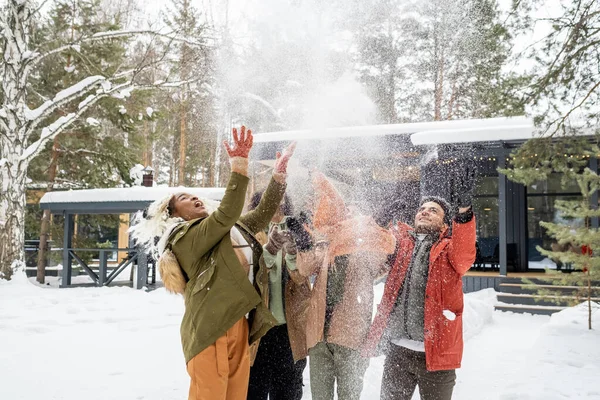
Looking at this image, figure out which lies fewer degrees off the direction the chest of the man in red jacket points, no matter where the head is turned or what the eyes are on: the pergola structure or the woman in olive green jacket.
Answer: the woman in olive green jacket

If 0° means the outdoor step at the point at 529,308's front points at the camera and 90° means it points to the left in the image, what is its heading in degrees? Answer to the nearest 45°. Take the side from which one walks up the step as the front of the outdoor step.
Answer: approximately 0°

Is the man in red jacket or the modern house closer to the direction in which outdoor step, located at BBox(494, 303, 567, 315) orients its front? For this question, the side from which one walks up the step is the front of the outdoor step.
the man in red jacket

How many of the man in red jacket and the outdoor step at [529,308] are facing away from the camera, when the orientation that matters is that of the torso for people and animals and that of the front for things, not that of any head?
0

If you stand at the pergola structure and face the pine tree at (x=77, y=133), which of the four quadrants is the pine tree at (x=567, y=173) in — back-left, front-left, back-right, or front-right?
back-right

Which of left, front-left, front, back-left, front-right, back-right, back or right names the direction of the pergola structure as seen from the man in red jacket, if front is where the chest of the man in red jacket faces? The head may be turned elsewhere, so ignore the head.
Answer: right

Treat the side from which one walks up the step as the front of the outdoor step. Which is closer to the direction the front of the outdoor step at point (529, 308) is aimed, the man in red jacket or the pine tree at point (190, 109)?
the man in red jacket

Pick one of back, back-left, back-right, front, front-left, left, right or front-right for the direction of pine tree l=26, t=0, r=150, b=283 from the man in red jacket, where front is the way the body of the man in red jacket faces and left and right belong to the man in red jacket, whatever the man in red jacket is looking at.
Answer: right

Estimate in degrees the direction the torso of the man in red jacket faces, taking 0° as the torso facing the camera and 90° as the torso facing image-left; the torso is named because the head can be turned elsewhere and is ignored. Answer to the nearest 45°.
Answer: approximately 45°

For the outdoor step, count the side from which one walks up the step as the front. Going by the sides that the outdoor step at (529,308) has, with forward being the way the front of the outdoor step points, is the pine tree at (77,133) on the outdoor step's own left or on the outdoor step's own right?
on the outdoor step's own right
